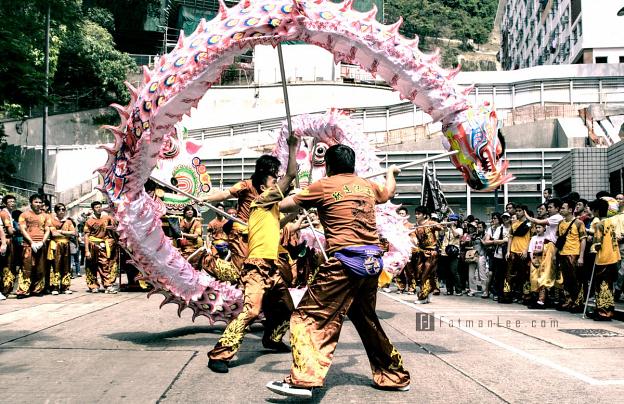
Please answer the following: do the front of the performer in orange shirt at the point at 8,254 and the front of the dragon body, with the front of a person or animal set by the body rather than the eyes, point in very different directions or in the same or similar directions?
same or similar directions

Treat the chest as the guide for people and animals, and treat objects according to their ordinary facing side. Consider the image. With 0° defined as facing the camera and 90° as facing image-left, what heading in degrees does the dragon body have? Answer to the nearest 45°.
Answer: approximately 270°

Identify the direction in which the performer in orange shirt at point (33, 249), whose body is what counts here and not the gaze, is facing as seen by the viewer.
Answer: toward the camera

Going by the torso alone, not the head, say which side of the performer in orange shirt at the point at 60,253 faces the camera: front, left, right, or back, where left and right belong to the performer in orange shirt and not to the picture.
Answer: front

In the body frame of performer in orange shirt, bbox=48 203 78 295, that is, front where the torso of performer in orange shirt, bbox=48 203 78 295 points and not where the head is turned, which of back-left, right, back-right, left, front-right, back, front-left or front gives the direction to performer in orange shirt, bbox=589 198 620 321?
front-left

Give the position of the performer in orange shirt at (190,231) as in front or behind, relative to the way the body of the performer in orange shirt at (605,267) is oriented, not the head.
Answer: in front
